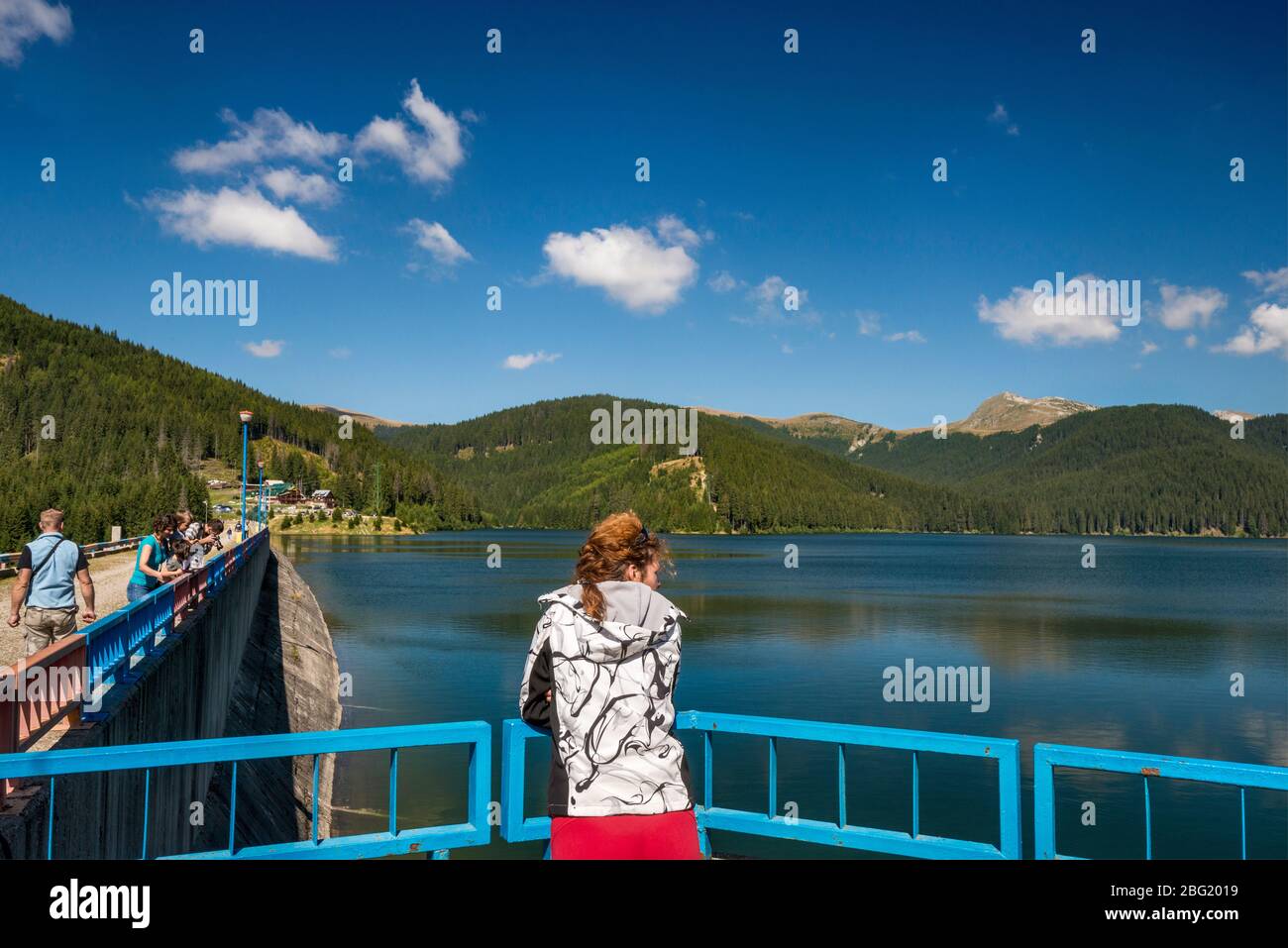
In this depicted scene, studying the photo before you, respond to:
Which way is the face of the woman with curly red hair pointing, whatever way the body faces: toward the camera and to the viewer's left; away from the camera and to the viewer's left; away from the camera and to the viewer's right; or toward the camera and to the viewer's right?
away from the camera and to the viewer's right

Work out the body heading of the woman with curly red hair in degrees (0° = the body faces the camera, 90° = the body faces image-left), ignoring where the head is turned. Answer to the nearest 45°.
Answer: approximately 180°

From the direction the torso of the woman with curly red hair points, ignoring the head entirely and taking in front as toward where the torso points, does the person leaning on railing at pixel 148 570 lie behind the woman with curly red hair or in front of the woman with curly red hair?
in front

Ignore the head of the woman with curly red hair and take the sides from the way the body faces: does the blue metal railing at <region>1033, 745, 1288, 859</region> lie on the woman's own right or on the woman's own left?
on the woman's own right

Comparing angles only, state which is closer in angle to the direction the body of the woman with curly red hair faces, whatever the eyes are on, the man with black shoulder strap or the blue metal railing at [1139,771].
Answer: the man with black shoulder strap

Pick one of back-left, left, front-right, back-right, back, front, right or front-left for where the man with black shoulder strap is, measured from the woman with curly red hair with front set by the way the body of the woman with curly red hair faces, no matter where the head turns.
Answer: front-left
